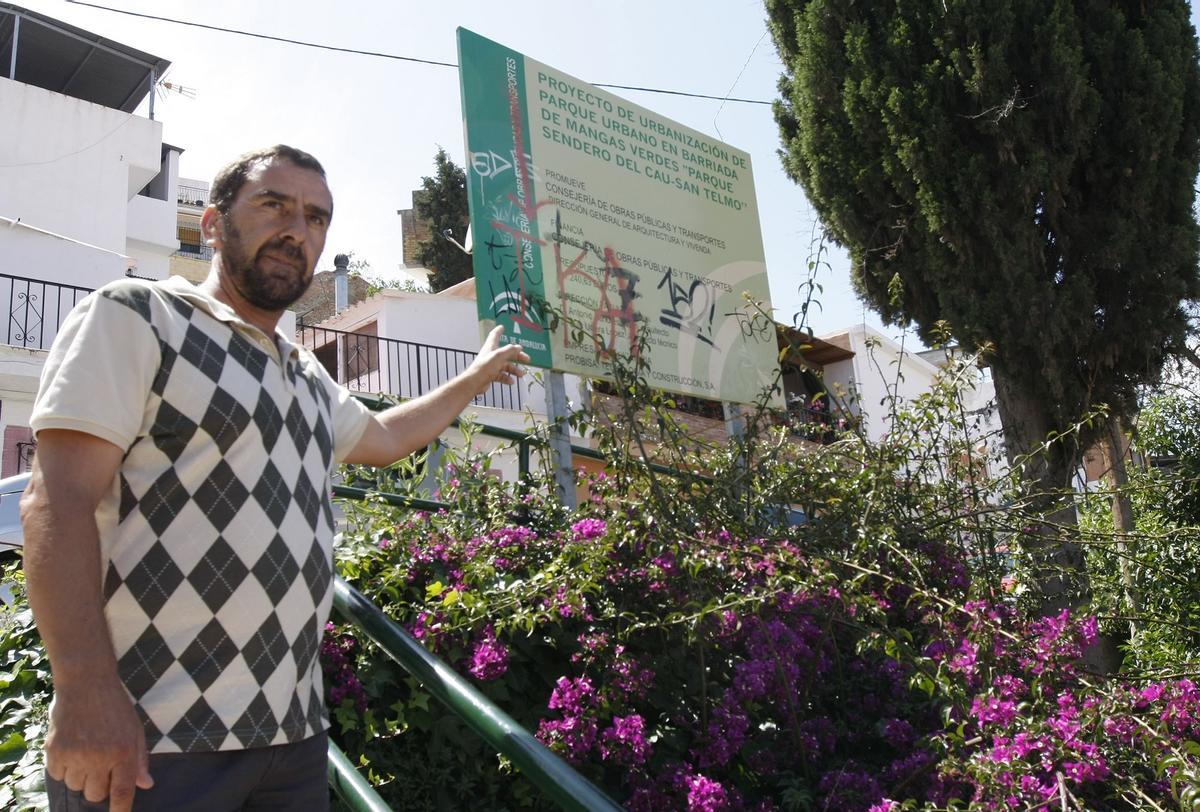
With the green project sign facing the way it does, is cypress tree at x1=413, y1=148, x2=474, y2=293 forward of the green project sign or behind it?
behind

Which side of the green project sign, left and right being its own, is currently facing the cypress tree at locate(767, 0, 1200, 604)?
left

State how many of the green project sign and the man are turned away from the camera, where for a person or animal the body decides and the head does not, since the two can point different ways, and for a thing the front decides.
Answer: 0

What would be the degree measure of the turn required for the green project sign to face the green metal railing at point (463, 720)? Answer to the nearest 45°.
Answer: approximately 45° to its right

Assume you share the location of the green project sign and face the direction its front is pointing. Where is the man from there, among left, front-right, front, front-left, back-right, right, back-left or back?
front-right

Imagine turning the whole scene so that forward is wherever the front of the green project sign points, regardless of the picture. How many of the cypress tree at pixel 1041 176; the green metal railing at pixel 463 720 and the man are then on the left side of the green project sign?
1
